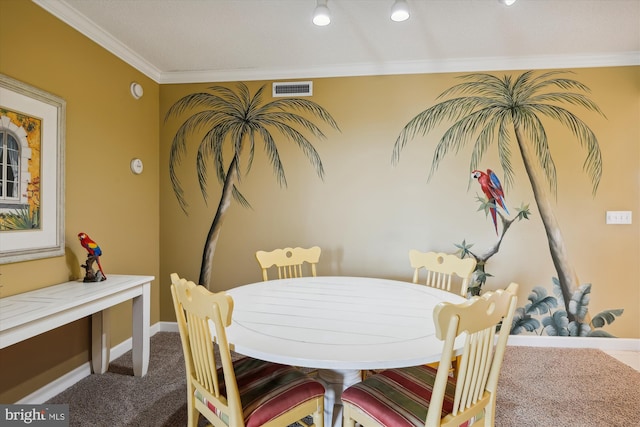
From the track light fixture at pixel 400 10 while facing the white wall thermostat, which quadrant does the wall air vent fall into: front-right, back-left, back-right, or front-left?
front-right

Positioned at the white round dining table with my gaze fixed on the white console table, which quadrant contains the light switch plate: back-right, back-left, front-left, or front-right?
back-right

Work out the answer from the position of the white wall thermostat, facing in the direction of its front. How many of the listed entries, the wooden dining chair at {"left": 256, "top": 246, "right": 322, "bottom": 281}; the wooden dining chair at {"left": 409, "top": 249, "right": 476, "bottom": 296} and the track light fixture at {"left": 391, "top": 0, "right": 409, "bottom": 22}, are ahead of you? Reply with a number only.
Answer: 3

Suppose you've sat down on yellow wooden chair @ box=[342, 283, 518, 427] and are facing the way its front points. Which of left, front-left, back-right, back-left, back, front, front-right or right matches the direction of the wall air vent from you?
front

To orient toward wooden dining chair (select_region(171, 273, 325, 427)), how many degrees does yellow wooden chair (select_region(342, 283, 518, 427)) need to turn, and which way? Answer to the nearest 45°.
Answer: approximately 45° to its left

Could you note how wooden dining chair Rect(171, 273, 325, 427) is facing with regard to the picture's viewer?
facing away from the viewer and to the right of the viewer

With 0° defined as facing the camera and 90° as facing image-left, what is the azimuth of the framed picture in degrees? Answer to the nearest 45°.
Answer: approximately 315°

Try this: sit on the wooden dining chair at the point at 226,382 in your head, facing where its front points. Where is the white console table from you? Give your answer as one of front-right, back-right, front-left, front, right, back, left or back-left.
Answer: left

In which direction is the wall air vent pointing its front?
toward the camera

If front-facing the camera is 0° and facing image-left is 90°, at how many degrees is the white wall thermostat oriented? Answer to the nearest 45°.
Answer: approximately 315°

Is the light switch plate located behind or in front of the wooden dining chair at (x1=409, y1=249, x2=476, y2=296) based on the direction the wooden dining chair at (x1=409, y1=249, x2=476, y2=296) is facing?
behind
